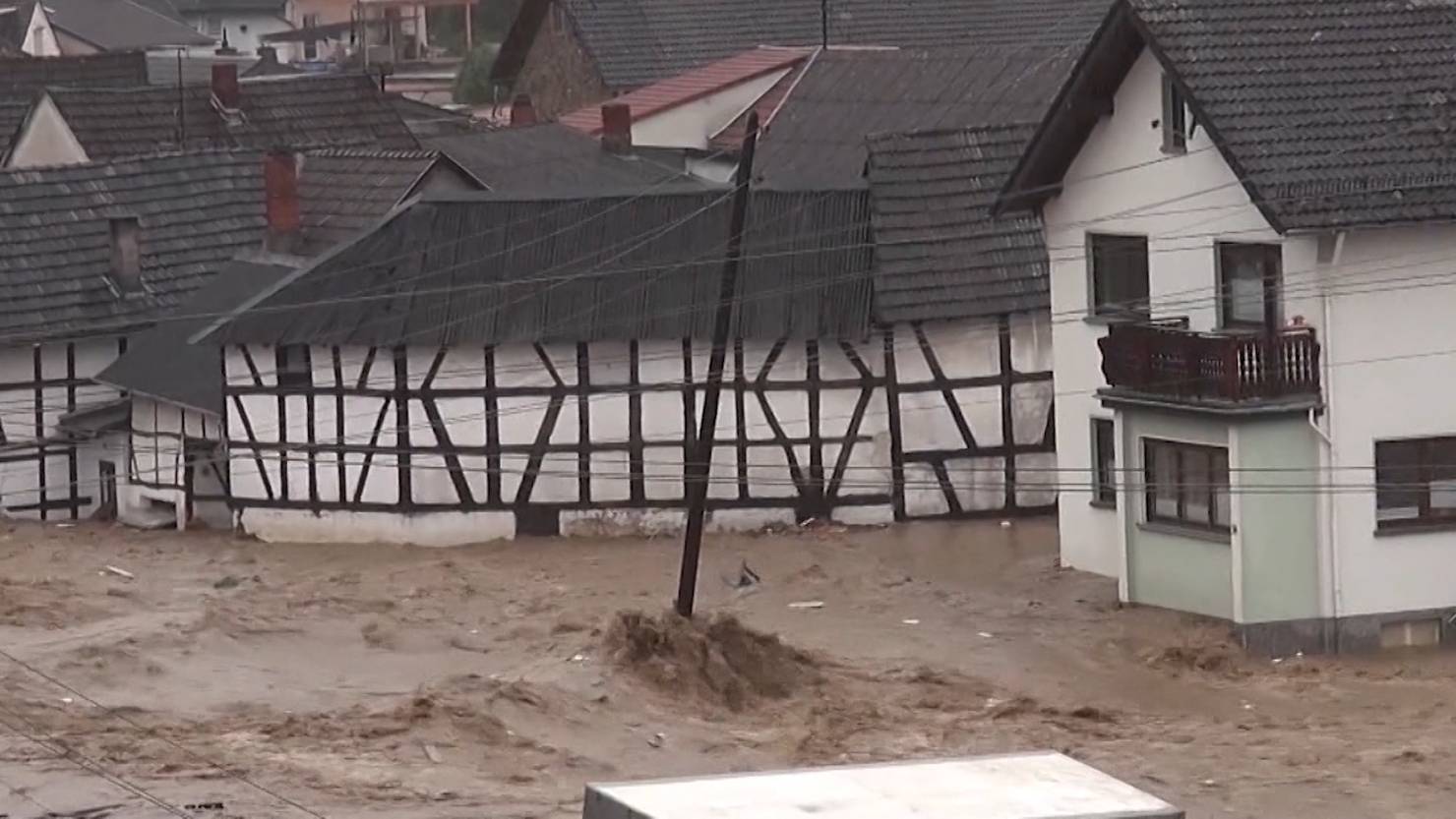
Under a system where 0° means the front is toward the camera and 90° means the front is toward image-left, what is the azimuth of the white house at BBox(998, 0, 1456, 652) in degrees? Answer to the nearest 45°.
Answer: approximately 45°

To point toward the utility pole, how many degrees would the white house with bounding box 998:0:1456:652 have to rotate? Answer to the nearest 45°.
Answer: approximately 45° to its right

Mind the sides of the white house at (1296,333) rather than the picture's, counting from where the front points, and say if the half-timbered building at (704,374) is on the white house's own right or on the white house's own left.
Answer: on the white house's own right

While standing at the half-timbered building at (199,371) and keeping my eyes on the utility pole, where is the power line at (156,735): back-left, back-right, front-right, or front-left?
front-right

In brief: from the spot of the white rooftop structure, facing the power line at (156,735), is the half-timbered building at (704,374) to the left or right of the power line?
right

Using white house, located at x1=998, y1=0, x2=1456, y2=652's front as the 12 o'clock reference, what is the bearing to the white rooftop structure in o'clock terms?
The white rooftop structure is roughly at 11 o'clock from the white house.

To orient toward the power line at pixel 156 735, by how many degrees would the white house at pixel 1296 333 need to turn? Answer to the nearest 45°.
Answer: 0° — it already faces it
